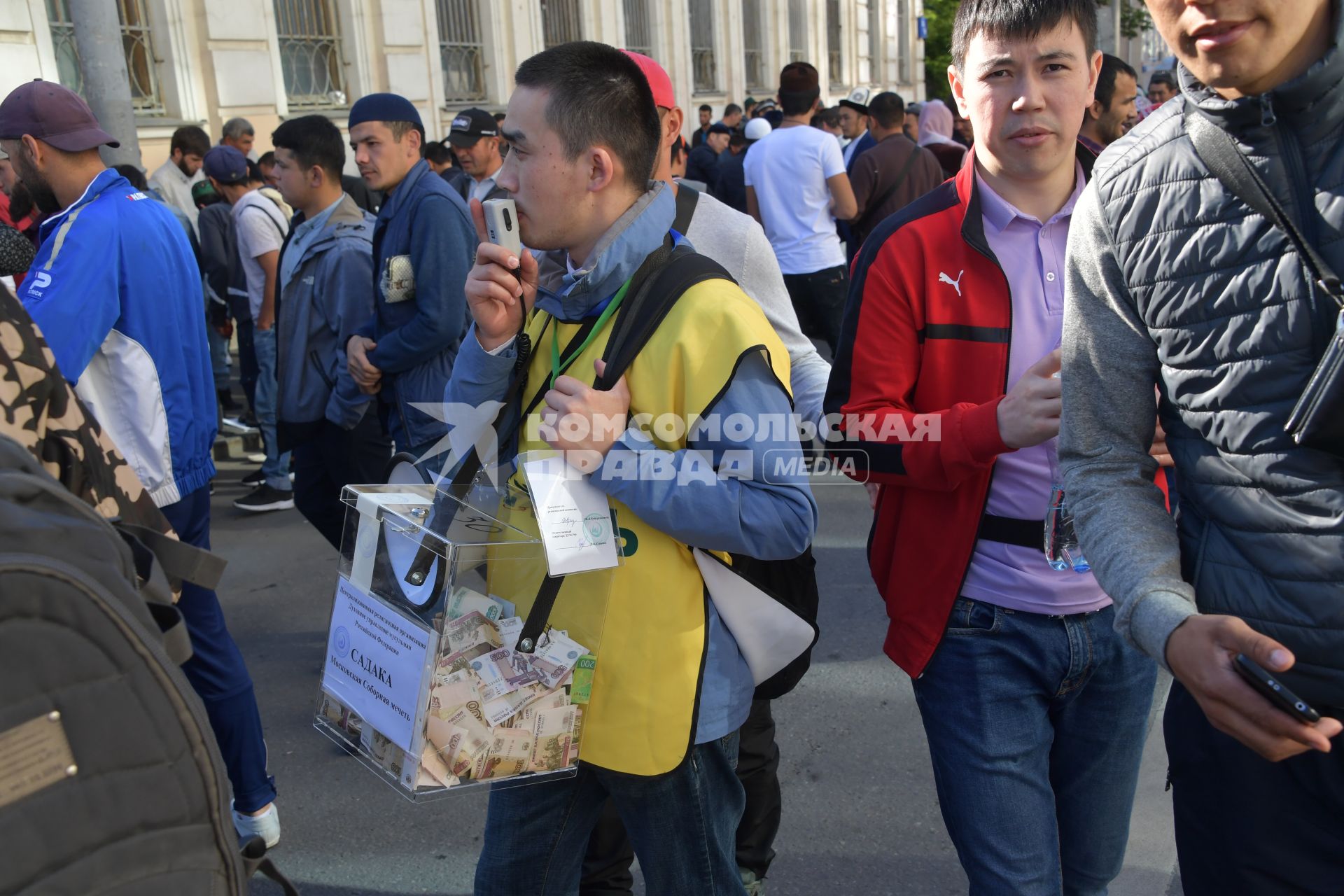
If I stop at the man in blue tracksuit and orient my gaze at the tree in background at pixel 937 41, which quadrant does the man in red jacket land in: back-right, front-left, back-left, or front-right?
back-right

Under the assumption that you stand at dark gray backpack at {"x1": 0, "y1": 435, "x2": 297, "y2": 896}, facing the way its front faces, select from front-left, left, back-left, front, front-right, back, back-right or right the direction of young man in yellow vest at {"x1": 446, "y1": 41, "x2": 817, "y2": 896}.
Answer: back-left

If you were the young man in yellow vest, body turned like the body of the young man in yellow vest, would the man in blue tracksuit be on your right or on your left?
on your right

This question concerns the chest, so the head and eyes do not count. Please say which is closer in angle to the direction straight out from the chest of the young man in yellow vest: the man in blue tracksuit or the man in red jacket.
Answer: the man in blue tracksuit
